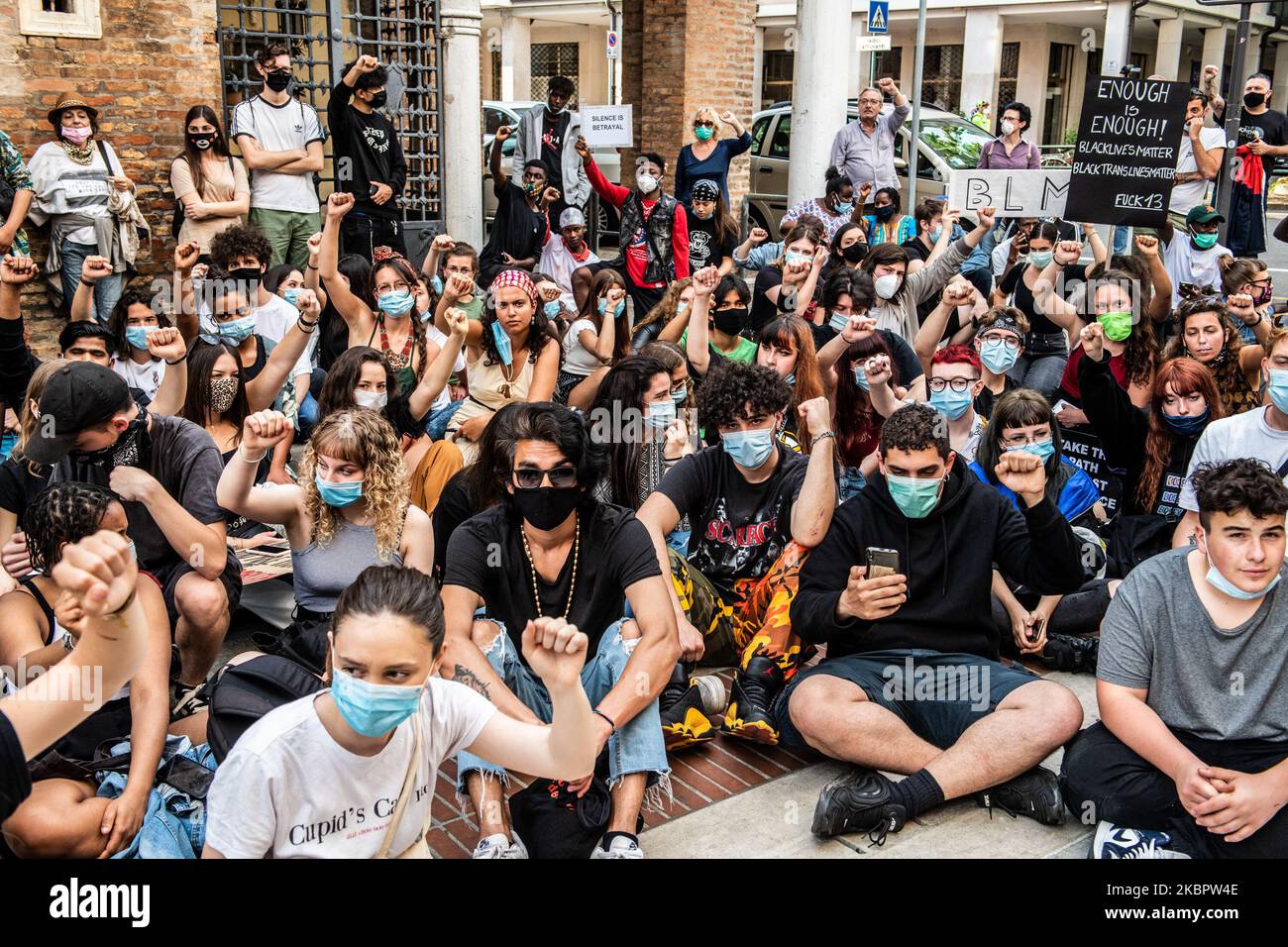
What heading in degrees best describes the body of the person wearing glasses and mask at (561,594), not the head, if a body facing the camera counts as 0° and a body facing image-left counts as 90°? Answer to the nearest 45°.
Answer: approximately 0°

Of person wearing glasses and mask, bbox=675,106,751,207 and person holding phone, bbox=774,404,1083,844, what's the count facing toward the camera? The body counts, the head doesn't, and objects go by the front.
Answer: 2

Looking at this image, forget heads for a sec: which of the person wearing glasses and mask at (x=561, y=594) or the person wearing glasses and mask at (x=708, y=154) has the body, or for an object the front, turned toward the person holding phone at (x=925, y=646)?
the person wearing glasses and mask at (x=708, y=154)

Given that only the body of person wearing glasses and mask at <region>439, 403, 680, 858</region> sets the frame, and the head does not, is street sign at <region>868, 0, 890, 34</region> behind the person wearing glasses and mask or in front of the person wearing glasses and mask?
behind

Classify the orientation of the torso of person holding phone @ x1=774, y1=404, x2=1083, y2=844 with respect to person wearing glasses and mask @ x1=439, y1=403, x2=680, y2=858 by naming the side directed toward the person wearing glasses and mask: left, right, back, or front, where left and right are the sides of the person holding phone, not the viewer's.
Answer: right

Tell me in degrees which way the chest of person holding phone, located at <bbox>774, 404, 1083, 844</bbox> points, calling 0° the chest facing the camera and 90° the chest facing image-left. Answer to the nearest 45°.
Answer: approximately 0°

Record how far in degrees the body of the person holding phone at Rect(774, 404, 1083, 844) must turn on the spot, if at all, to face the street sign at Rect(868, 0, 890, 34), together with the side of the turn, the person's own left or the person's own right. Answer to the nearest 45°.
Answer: approximately 180°

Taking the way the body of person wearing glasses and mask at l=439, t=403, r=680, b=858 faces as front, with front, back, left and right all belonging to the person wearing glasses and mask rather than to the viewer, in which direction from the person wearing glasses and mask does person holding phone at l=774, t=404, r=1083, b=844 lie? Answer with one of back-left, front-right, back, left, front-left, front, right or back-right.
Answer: left

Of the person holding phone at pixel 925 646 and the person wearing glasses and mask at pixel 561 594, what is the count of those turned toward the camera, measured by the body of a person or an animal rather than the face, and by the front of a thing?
2

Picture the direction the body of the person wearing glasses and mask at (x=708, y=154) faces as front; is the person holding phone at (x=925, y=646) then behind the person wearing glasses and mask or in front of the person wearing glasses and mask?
in front
